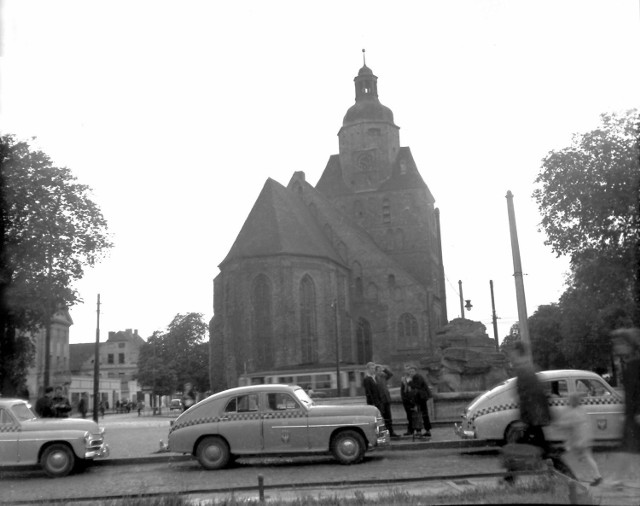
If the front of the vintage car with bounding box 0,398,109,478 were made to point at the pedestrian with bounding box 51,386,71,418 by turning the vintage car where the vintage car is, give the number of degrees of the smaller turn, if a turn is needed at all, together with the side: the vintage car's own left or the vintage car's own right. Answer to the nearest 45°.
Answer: approximately 90° to the vintage car's own left

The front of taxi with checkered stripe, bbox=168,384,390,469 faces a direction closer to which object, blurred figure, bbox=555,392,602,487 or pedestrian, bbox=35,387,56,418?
the blurred figure

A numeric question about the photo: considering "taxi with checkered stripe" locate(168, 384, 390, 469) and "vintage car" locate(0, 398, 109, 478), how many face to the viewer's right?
2

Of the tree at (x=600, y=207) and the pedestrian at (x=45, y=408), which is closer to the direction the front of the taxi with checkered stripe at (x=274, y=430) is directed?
the tree

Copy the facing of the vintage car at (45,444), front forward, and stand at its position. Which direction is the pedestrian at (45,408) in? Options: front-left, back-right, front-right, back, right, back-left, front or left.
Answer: left

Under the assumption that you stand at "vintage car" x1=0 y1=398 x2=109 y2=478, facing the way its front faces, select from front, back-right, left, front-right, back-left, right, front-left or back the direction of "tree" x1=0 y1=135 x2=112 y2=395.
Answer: left

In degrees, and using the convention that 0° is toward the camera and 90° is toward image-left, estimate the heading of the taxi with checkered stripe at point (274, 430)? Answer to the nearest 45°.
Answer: approximately 270°

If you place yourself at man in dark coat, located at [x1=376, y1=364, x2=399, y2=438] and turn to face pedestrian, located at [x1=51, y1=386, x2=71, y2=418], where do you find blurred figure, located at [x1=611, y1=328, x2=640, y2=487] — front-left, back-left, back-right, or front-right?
back-left

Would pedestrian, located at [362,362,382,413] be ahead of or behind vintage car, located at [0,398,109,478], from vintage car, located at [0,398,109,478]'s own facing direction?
ahead

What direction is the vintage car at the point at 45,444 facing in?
to the viewer's right

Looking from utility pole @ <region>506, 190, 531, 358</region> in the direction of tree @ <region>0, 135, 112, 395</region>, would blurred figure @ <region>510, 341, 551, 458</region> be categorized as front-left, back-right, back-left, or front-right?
back-left

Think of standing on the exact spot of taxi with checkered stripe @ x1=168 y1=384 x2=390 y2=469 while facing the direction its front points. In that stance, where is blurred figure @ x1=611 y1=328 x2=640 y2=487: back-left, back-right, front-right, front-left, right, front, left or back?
front-right

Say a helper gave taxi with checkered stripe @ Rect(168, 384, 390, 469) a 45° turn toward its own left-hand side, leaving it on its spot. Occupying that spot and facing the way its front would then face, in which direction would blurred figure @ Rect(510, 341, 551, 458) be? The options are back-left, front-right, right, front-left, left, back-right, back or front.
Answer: right

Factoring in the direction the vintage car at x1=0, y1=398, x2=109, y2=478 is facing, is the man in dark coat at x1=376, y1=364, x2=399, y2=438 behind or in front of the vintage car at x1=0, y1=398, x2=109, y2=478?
in front
